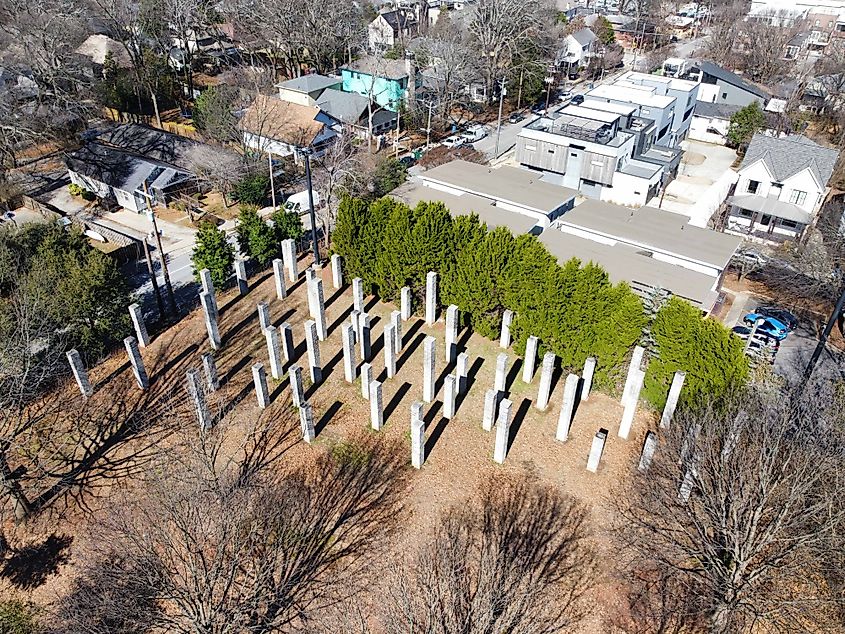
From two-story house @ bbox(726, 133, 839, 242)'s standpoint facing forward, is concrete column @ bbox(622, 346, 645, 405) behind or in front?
in front

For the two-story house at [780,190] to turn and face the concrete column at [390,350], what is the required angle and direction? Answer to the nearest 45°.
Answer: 0° — it already faces it

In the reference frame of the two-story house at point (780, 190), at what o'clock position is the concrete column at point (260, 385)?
The concrete column is roughly at 1 o'clock from the two-story house.

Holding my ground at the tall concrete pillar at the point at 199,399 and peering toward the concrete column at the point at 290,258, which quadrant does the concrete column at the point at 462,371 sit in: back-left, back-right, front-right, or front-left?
front-right

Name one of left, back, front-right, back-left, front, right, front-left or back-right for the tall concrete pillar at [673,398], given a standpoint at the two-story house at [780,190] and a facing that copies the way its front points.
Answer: front

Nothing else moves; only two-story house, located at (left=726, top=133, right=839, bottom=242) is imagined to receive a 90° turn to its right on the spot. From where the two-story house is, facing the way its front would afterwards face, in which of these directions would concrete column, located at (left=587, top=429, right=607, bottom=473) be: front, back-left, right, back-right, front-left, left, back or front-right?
left

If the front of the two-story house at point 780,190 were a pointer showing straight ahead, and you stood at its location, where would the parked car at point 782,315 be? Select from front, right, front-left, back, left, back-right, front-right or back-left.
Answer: front

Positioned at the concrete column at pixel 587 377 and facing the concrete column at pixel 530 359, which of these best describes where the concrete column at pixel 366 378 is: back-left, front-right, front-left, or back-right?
front-left

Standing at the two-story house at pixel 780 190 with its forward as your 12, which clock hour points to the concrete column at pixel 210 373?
The concrete column is roughly at 1 o'clock from the two-story house.

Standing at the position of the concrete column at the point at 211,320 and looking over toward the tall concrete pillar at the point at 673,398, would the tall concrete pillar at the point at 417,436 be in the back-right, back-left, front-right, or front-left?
front-right

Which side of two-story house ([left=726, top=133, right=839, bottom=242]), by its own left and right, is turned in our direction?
front

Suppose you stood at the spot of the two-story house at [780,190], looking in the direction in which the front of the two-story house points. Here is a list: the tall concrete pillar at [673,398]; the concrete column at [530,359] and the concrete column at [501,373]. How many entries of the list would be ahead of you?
3

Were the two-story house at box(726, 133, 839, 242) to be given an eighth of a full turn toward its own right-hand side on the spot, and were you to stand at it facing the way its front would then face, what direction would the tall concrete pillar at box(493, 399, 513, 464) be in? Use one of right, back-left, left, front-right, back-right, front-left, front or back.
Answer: front-left

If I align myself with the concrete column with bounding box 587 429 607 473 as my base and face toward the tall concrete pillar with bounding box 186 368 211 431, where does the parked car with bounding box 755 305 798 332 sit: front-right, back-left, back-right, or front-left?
back-right

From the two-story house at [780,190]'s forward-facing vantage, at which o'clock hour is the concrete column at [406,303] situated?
The concrete column is roughly at 1 o'clock from the two-story house.

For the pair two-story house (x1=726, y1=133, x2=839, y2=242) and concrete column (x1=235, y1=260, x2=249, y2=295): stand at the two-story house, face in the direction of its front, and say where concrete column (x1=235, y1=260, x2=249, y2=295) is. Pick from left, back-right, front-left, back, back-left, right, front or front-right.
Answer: front-right

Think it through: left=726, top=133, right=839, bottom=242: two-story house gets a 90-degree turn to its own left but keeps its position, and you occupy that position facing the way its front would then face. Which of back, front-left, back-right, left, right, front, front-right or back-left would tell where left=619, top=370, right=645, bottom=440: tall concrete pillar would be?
right

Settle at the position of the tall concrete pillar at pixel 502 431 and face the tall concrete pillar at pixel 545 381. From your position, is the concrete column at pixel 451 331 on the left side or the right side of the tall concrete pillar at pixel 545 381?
left

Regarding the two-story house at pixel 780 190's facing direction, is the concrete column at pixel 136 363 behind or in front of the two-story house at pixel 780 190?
in front
